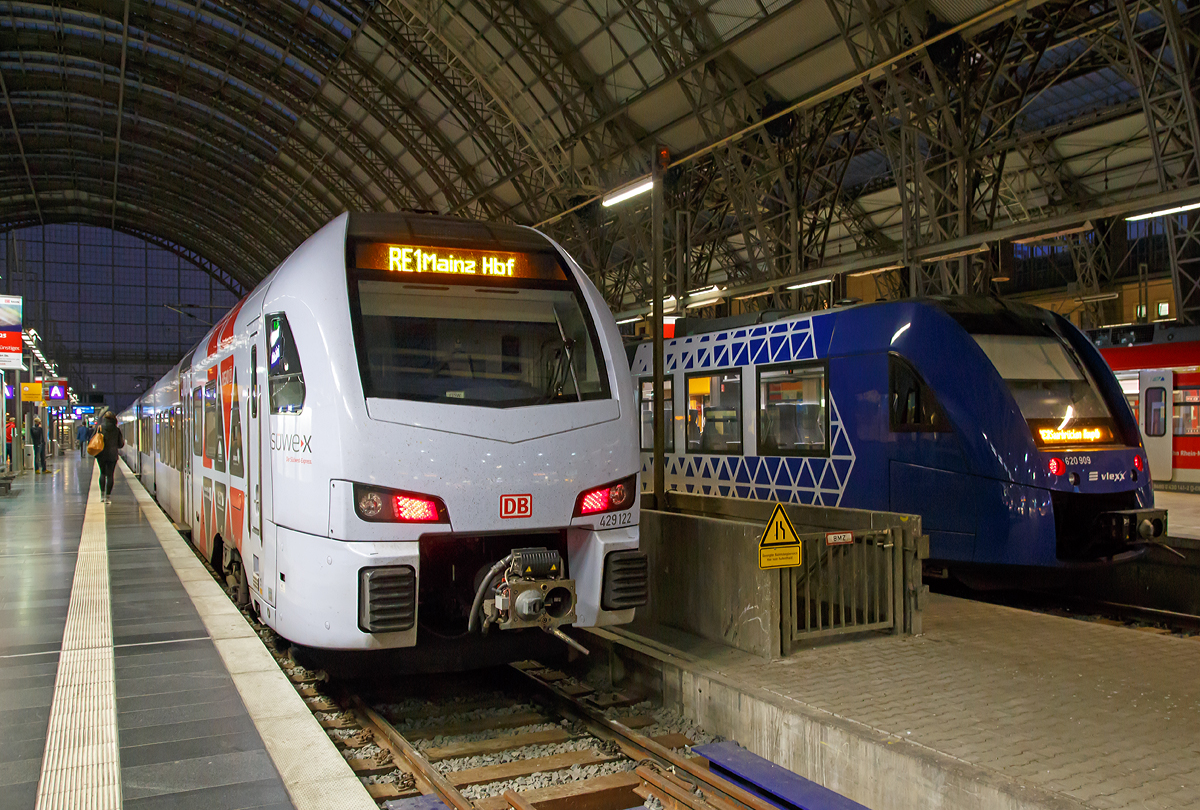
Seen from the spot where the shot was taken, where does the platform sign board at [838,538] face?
facing the viewer

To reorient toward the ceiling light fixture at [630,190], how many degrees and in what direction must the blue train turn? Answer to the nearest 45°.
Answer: approximately 135° to its right

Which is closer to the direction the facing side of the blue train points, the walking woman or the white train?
the white train

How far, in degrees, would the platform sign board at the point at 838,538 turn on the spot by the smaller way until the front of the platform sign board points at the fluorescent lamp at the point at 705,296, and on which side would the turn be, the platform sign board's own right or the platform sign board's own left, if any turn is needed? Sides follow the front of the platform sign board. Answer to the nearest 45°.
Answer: approximately 180°

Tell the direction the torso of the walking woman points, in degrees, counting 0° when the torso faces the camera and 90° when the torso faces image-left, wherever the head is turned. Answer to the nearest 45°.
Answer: approximately 180°

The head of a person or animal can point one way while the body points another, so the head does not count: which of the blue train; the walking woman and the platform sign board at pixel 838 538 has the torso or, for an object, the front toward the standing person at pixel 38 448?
the walking woman

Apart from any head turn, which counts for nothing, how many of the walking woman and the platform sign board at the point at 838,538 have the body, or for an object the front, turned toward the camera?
1

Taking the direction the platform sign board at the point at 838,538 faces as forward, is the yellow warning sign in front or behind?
in front

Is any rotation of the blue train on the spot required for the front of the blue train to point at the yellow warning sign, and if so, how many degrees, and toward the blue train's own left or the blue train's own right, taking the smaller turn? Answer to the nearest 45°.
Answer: approximately 45° to the blue train's own right

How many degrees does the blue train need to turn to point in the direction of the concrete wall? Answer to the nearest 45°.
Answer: approximately 90° to its right

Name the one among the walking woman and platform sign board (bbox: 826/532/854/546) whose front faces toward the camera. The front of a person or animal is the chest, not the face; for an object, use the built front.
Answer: the platform sign board

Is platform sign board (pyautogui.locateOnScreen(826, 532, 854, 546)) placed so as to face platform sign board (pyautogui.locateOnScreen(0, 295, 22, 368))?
no

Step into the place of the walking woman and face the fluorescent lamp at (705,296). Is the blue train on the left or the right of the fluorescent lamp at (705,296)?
right

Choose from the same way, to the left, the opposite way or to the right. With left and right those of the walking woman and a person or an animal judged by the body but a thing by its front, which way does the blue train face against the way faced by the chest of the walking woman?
the opposite way

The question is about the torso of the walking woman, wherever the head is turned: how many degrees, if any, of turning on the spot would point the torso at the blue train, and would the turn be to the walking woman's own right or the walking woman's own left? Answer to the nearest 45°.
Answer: approximately 135° to the walking woman's own right

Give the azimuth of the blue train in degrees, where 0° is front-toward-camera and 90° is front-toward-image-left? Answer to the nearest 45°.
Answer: approximately 315°
